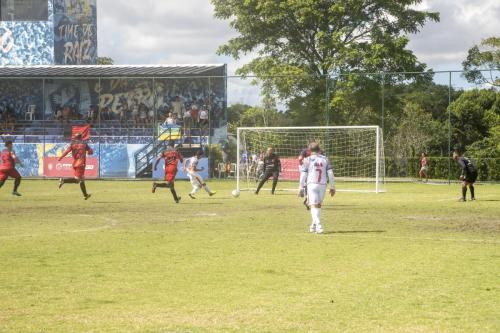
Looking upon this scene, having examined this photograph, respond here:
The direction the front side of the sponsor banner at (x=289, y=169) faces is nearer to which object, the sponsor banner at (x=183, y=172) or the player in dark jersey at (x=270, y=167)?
the player in dark jersey

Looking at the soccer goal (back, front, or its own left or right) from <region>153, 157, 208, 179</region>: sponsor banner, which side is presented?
right

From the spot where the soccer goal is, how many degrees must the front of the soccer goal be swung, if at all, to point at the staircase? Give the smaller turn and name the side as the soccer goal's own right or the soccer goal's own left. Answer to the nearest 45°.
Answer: approximately 90° to the soccer goal's own right

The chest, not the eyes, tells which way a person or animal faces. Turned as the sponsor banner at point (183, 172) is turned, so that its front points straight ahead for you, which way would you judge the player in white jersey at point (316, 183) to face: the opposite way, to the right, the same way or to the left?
the opposite way

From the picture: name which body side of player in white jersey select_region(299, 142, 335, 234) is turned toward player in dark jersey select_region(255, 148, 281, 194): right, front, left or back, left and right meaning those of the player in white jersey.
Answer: front

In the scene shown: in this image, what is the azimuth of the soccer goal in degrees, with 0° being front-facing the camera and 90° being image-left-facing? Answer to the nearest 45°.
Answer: approximately 0°

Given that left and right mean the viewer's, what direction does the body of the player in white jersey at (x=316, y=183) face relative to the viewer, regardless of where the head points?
facing away from the viewer

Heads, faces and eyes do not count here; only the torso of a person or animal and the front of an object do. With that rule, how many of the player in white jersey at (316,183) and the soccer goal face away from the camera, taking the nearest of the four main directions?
1
